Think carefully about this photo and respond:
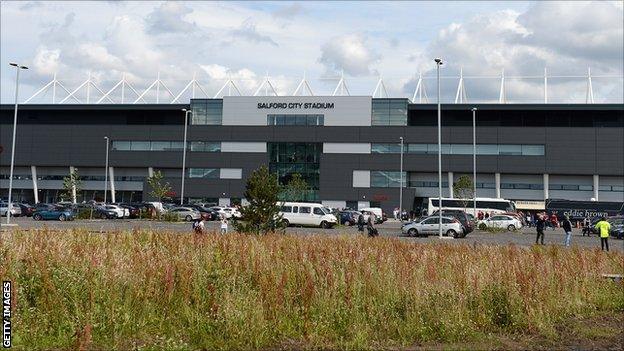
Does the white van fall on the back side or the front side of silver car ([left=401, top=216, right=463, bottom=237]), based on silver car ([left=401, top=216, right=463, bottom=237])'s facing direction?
on the front side

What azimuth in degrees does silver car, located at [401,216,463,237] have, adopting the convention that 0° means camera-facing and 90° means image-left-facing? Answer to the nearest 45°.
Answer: approximately 90°
